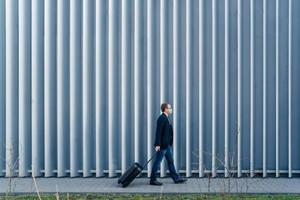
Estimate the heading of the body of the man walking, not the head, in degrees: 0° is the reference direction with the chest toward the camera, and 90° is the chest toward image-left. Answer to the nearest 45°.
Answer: approximately 270°
